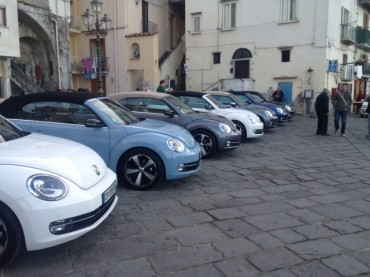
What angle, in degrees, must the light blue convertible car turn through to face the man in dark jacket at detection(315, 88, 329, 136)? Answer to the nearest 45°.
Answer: approximately 90° to its left

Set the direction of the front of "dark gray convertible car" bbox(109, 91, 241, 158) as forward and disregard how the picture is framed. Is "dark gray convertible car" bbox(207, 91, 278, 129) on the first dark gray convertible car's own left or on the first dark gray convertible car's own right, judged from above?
on the first dark gray convertible car's own left

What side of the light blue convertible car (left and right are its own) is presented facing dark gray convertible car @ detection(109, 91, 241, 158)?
left

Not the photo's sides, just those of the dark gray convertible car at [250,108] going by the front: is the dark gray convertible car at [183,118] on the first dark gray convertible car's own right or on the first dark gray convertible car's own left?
on the first dark gray convertible car's own right

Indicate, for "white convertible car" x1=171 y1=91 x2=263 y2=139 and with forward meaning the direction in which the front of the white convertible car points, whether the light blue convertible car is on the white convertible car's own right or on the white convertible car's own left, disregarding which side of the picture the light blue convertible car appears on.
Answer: on the white convertible car's own right

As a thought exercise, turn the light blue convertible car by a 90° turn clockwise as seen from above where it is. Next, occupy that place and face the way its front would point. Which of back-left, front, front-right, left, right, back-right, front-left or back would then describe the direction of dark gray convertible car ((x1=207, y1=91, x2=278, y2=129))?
back

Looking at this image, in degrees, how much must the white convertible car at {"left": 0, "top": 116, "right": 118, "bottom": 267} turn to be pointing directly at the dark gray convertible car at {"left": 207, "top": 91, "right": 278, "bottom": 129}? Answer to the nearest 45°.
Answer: approximately 90° to its left

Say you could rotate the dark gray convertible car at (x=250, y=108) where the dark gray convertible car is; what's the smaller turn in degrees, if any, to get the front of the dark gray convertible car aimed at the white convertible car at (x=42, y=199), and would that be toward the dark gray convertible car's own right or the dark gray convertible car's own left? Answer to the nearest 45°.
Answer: approximately 45° to the dark gray convertible car's own right

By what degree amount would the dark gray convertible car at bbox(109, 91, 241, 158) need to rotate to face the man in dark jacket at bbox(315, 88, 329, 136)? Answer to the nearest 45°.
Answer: approximately 90° to its left

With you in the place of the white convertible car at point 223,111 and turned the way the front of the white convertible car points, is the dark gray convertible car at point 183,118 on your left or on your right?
on your right

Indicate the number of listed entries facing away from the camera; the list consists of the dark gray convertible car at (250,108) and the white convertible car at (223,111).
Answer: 0

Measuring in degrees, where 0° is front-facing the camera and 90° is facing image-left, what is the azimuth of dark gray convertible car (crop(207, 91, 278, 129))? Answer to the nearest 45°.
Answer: approximately 315°
